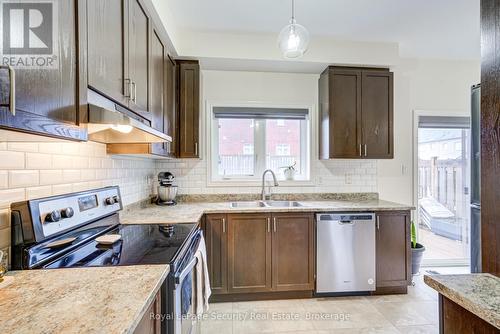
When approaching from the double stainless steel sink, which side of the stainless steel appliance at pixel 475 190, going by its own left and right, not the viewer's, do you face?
front

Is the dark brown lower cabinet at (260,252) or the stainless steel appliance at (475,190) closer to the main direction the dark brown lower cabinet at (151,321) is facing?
the stainless steel appliance

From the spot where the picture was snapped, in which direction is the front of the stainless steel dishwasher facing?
facing the viewer

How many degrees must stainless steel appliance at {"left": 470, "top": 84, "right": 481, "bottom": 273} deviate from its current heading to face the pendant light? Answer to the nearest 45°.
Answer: approximately 45° to its left

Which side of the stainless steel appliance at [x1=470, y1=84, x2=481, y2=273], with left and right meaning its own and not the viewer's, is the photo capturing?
left

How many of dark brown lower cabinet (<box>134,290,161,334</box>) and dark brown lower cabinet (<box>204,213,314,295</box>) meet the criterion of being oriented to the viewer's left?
0

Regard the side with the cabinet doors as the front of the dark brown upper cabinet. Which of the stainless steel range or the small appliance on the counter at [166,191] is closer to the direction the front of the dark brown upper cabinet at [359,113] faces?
the stainless steel range

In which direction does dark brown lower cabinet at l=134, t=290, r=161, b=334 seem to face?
to the viewer's right

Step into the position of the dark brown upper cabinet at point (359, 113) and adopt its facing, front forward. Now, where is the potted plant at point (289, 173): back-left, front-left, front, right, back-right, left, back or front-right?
right

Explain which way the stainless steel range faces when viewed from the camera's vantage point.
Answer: facing the viewer and to the right of the viewer

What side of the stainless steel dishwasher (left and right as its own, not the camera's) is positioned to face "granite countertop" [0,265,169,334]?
front

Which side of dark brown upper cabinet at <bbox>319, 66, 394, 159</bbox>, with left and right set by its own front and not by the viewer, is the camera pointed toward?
front

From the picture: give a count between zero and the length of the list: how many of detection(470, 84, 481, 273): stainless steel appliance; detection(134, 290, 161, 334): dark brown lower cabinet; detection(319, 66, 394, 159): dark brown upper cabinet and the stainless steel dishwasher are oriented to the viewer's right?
1
